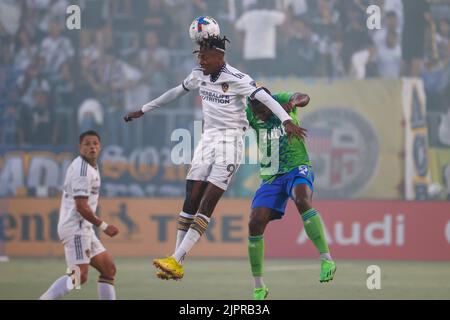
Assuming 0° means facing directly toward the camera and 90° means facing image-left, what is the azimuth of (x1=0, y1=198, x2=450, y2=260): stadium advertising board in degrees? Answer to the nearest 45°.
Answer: approximately 0°

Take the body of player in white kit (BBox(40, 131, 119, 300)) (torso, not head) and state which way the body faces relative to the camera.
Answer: to the viewer's right

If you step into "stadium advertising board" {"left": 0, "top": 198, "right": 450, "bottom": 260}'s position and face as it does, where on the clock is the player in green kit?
The player in green kit is roughly at 12 o'clock from the stadium advertising board.

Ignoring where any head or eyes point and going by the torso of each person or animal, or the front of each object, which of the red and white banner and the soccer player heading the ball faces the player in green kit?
the red and white banner

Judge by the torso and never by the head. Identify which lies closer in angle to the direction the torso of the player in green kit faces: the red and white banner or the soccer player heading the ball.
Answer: the soccer player heading the ball

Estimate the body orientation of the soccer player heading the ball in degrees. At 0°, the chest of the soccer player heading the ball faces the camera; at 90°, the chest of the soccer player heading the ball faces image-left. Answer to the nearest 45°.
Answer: approximately 45°

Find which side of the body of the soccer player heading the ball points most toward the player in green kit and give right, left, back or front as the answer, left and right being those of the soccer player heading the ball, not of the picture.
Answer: back

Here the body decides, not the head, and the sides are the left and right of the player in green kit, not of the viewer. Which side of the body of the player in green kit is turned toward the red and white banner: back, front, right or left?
back

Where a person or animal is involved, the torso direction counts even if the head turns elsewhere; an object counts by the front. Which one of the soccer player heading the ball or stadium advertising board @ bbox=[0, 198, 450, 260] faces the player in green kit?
the stadium advertising board

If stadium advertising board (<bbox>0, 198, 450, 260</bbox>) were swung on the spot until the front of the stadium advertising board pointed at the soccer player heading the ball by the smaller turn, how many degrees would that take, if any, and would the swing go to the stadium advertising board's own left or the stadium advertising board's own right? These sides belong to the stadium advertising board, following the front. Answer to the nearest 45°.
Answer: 0° — it already faces them

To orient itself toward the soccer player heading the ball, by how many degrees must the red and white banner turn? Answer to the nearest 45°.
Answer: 0° — it already faces them

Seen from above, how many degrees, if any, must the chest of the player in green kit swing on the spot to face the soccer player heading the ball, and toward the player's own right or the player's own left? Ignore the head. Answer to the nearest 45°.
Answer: approximately 45° to the player's own right
